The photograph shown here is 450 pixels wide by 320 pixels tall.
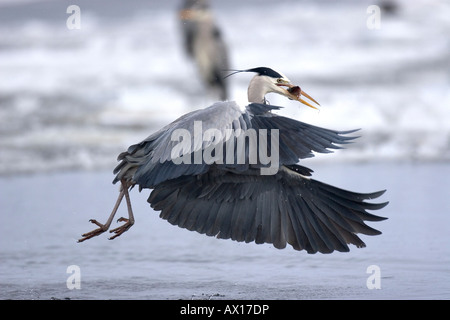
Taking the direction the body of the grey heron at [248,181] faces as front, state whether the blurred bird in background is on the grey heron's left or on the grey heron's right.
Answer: on the grey heron's left

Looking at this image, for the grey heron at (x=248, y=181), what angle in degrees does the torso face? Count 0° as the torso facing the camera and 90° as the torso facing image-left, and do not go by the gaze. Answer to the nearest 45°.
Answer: approximately 270°
